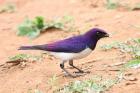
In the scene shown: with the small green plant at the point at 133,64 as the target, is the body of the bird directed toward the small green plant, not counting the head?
yes

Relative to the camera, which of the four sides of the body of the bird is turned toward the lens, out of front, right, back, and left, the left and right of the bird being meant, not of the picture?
right

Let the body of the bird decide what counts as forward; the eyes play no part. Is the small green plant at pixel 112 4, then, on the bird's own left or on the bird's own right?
on the bird's own left

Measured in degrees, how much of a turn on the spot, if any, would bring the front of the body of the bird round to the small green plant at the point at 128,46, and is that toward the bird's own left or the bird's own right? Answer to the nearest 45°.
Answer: approximately 45° to the bird's own left

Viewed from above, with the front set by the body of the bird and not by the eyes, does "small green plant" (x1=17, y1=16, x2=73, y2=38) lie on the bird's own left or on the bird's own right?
on the bird's own left
